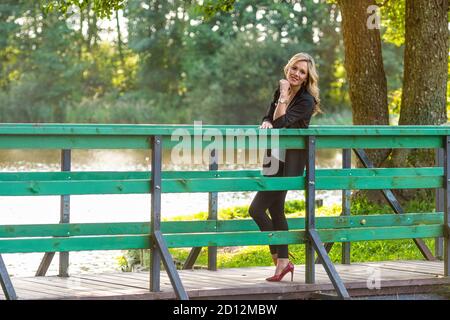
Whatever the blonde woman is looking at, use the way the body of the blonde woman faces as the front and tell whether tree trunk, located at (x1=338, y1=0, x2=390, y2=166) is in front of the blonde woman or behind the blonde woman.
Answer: behind

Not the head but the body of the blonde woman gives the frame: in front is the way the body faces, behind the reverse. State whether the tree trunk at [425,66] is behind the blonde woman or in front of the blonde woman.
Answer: behind

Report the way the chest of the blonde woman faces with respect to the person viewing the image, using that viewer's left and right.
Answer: facing the viewer and to the left of the viewer
